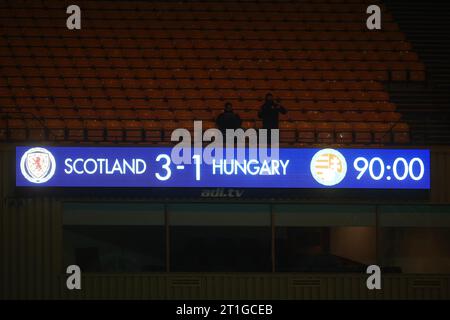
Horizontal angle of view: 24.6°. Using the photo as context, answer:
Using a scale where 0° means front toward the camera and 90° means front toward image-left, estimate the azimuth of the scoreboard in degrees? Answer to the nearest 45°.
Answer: approximately 0°
